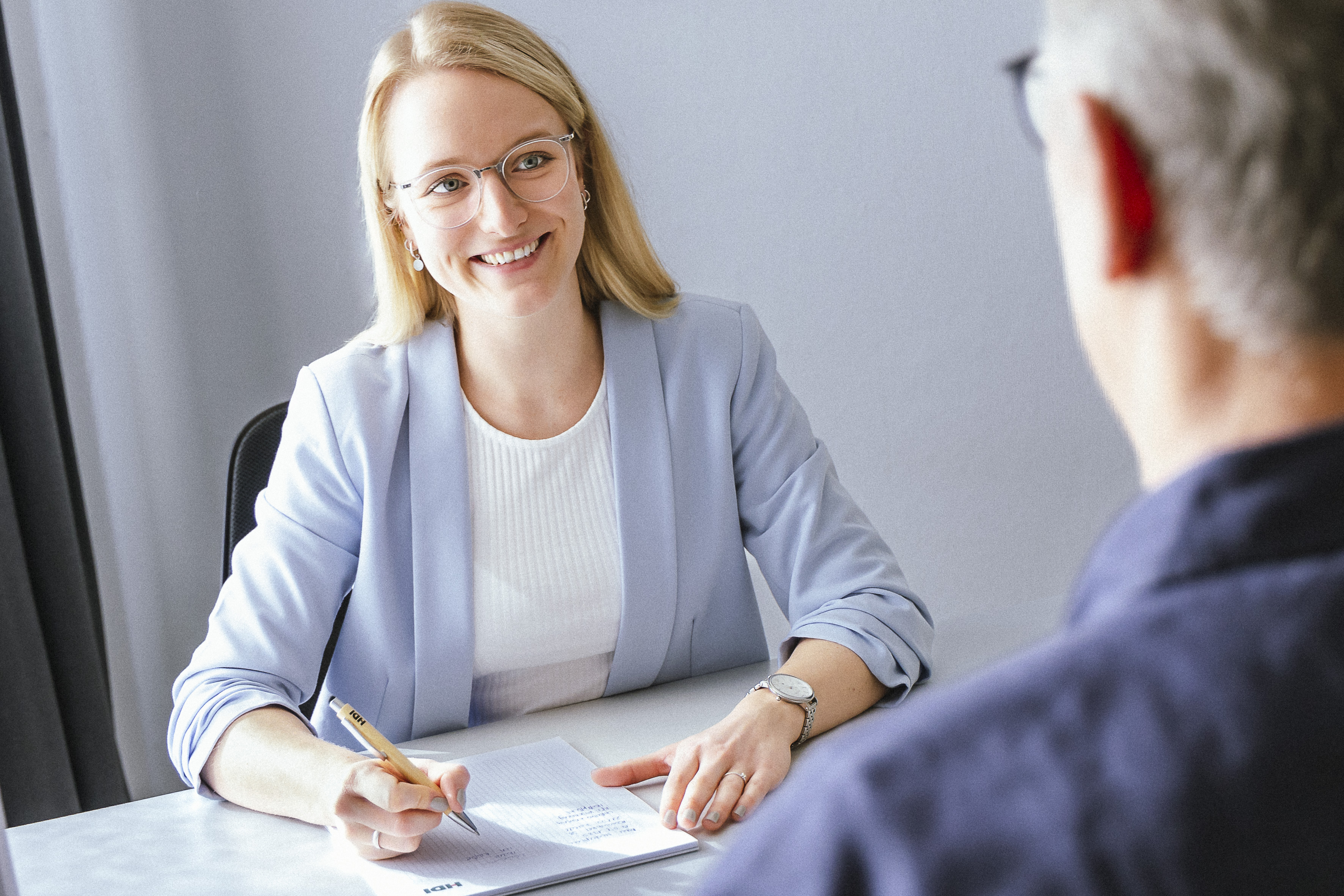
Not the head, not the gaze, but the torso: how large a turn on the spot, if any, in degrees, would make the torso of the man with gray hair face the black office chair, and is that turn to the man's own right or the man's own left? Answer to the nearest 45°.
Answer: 0° — they already face it

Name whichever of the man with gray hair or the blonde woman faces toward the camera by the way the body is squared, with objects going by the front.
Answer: the blonde woman

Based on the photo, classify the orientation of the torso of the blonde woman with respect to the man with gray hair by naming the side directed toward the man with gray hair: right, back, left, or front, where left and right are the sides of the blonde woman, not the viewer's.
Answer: front

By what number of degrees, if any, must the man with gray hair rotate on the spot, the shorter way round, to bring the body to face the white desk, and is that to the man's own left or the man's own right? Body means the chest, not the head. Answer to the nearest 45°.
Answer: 0° — they already face it

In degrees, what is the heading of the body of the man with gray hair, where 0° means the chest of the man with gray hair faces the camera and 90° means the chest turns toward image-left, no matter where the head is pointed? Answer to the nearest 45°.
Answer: approximately 135°

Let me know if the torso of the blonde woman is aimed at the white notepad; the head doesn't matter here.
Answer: yes

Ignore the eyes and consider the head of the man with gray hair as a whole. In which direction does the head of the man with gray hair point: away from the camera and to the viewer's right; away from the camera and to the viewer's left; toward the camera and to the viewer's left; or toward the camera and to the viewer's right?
away from the camera and to the viewer's left

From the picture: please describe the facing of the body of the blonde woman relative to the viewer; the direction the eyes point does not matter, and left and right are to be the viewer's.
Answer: facing the viewer

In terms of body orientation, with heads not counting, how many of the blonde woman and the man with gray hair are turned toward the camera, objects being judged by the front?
1

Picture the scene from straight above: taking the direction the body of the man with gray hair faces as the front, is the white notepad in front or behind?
in front

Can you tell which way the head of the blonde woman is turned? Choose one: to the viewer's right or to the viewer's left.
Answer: to the viewer's right
